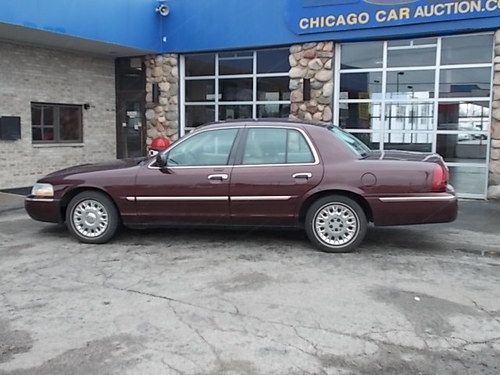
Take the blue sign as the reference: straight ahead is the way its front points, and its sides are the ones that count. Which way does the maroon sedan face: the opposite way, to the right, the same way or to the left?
to the right

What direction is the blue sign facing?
toward the camera

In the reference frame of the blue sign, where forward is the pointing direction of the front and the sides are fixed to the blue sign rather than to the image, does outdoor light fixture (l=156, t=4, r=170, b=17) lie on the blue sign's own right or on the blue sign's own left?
on the blue sign's own right

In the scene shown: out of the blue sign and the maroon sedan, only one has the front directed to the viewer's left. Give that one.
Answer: the maroon sedan

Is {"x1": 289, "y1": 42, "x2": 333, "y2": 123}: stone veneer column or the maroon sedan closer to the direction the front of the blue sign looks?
the maroon sedan

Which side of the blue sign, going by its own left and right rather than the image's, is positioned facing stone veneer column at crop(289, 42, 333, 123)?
right

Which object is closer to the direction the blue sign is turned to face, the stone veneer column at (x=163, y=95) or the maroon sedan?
the maroon sedan

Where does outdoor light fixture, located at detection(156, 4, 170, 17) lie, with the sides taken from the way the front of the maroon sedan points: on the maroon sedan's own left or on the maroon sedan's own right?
on the maroon sedan's own right

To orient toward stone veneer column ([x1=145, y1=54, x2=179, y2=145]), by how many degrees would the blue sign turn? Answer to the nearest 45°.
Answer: approximately 90° to its right

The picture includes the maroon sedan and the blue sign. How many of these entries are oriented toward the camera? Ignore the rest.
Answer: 1

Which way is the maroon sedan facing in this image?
to the viewer's left

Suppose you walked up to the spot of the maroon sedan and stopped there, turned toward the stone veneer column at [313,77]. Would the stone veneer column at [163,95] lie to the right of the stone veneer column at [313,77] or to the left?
left
